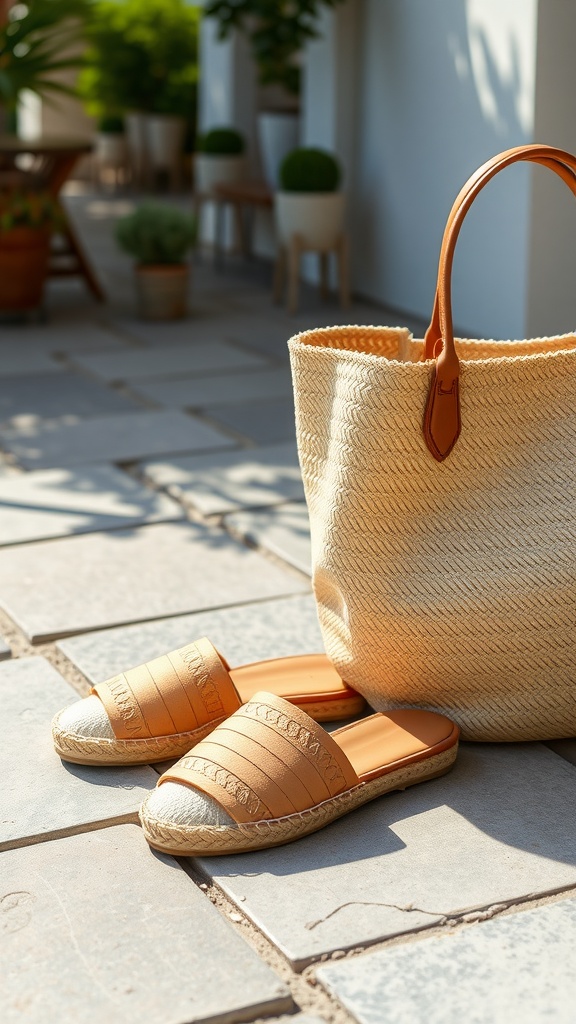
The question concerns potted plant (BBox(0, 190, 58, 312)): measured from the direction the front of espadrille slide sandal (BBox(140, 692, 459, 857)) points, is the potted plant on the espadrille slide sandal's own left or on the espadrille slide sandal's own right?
on the espadrille slide sandal's own right

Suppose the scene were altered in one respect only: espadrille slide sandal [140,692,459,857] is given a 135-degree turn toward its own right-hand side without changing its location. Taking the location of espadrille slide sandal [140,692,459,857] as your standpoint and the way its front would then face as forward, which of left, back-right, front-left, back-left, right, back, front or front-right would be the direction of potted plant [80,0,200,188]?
front

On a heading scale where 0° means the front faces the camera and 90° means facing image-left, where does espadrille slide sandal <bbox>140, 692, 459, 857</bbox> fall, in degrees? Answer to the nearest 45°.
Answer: approximately 45°

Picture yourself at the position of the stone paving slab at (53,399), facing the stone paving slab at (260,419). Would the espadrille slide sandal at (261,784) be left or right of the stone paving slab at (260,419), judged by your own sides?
right

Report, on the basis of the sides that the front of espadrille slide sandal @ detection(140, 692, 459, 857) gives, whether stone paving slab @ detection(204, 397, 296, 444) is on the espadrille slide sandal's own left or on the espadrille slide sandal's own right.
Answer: on the espadrille slide sandal's own right

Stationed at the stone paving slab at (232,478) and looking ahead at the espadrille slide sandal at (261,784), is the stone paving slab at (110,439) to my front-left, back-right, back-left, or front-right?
back-right

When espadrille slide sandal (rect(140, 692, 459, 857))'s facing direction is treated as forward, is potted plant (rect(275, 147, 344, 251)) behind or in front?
behind

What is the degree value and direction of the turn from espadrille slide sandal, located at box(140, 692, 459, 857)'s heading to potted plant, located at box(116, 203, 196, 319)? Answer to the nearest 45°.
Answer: approximately 135° to its right

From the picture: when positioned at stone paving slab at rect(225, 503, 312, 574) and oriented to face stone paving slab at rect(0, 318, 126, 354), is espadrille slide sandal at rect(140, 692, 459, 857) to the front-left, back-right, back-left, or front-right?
back-left

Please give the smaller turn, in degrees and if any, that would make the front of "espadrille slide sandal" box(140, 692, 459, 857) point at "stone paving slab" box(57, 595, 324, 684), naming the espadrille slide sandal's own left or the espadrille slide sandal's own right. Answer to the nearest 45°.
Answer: approximately 135° to the espadrille slide sandal's own right

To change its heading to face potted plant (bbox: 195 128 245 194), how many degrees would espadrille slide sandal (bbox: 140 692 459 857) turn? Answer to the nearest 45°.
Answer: approximately 135° to its right
